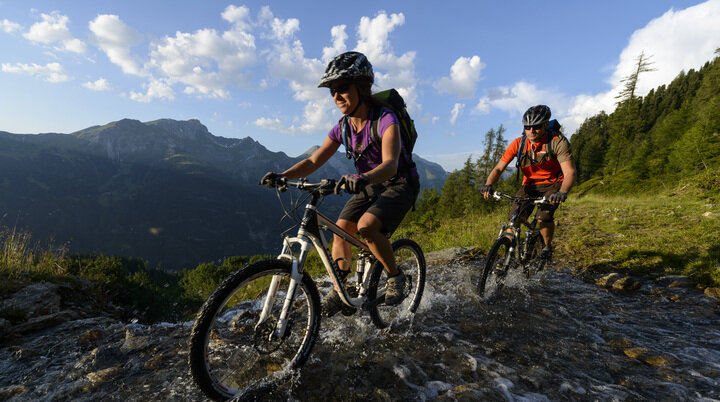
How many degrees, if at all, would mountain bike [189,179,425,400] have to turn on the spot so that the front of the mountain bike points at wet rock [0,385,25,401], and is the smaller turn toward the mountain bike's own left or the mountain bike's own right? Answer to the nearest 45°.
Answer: approximately 45° to the mountain bike's own right

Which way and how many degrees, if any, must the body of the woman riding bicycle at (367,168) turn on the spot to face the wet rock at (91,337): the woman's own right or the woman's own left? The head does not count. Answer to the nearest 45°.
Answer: approximately 45° to the woman's own right

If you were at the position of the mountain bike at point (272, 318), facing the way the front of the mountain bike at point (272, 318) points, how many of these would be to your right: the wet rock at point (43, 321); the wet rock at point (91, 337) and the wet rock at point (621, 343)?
2

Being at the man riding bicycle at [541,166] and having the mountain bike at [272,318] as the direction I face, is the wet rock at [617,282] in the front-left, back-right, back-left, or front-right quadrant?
back-left

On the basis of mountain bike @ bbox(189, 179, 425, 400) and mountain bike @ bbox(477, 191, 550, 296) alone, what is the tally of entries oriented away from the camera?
0

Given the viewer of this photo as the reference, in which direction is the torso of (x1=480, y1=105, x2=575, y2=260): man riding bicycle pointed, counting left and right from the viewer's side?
facing the viewer and to the left of the viewer

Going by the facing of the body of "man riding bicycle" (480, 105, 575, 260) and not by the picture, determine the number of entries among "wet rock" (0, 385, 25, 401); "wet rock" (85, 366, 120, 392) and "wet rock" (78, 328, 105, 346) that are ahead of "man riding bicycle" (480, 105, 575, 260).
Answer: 3

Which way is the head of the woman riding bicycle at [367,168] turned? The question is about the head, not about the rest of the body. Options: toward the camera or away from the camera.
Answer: toward the camera

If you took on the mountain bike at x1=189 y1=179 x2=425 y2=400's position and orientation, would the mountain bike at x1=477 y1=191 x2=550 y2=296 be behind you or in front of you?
behind

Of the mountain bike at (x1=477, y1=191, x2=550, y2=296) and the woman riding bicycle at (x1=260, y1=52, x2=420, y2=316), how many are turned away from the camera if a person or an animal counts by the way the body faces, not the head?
0

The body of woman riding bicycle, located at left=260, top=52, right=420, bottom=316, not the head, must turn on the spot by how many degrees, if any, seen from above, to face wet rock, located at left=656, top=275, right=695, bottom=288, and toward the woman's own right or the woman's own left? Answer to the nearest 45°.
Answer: approximately 135° to the woman's own left

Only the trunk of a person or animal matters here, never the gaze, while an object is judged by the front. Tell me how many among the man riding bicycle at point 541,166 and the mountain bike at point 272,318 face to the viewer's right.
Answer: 0

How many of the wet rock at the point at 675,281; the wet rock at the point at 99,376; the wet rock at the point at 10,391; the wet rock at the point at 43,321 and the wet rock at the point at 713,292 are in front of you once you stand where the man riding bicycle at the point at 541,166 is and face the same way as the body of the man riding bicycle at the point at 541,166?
3
